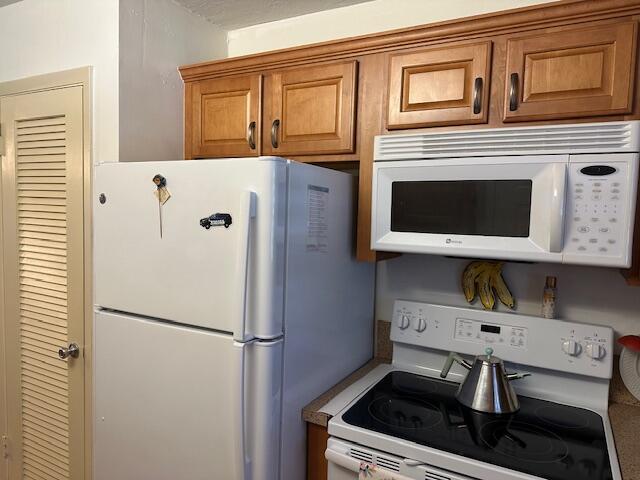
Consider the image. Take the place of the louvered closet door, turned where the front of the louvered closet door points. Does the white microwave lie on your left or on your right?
on your left

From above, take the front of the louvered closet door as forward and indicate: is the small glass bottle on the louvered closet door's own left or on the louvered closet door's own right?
on the louvered closet door's own left

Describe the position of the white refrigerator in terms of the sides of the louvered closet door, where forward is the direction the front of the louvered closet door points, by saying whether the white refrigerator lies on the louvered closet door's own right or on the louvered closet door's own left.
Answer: on the louvered closet door's own left

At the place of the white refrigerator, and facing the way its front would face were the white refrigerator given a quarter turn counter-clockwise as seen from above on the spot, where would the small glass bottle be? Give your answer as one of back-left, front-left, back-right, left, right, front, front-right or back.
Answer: front-left

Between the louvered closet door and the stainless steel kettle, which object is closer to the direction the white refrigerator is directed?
the louvered closet door

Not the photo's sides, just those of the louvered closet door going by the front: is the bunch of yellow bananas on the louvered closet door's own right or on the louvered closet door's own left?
on the louvered closet door's own left

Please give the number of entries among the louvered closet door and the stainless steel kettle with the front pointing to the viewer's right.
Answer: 1
